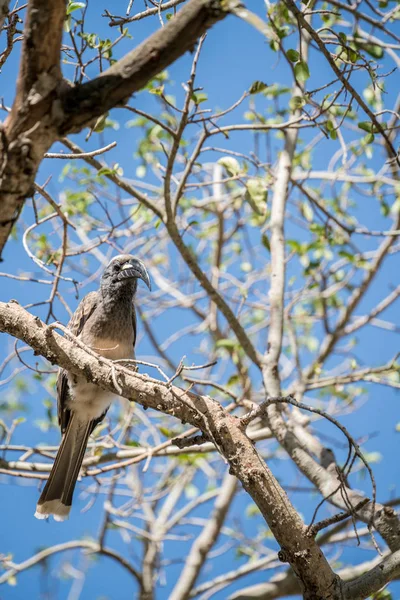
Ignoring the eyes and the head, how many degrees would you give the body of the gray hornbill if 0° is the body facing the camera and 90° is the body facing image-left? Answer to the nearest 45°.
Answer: approximately 315°
